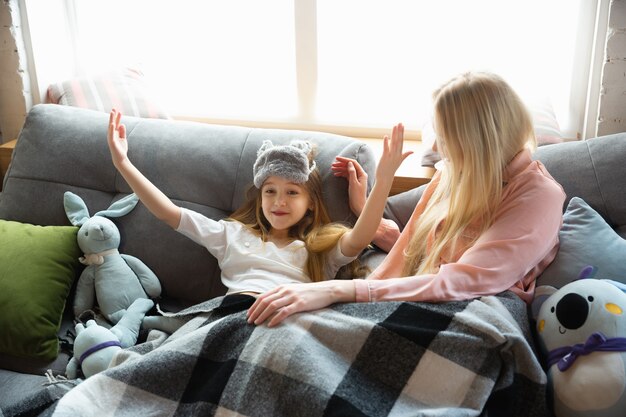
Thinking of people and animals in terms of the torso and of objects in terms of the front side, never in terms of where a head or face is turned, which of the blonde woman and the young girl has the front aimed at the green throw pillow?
the blonde woman

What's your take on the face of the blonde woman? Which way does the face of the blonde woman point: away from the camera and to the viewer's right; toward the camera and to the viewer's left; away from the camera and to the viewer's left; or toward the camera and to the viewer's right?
away from the camera and to the viewer's left

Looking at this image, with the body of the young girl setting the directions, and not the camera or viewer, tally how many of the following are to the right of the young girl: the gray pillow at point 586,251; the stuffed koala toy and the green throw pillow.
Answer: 1

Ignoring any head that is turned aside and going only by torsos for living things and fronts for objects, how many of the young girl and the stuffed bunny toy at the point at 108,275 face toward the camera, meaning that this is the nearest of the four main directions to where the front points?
2

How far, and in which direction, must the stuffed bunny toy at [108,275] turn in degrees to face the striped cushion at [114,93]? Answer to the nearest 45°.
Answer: approximately 180°

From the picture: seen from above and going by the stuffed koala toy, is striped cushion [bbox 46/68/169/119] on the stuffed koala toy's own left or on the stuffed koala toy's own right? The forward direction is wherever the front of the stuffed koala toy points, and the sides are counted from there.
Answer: on the stuffed koala toy's own right

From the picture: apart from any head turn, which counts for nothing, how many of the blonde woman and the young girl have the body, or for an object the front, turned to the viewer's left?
1

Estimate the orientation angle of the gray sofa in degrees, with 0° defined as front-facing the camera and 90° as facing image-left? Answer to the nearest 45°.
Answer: approximately 0°

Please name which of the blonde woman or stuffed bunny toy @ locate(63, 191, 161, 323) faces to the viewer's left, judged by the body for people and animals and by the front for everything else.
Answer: the blonde woman

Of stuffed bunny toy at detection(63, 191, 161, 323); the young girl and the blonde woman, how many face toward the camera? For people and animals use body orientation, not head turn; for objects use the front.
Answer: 2

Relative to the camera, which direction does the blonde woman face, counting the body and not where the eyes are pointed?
to the viewer's left
